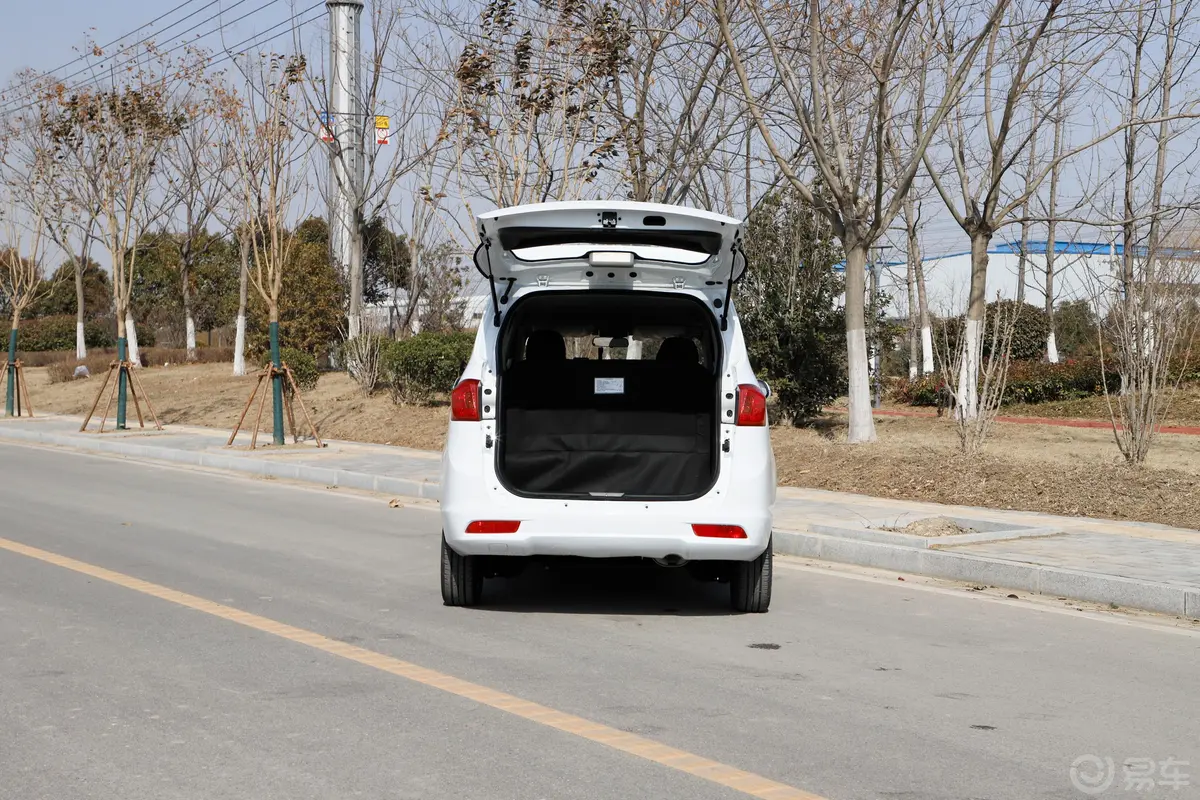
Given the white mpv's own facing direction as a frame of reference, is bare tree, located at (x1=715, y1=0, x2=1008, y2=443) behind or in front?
in front

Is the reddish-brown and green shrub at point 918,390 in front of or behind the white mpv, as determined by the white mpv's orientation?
in front

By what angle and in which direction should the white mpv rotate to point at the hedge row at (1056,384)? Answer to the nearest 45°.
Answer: approximately 45° to its right

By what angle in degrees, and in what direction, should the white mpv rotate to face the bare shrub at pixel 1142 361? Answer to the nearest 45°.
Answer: approximately 45° to its right

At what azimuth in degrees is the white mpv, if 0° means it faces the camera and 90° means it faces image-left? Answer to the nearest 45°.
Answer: approximately 180°
